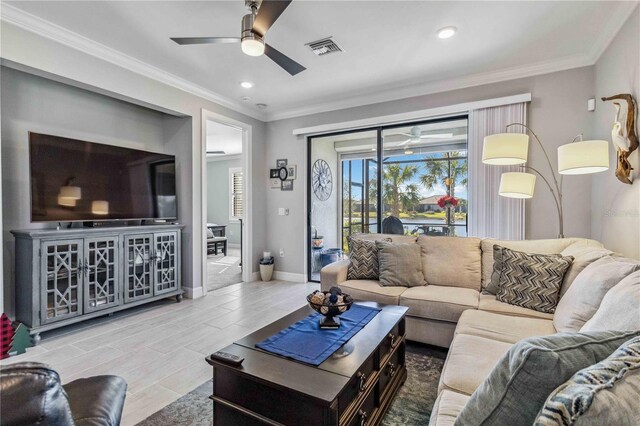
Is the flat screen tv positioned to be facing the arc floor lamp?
yes

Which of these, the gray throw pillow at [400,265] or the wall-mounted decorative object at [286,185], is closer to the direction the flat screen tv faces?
the gray throw pillow

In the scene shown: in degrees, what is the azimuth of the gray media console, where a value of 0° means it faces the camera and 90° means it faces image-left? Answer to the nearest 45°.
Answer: approximately 315°

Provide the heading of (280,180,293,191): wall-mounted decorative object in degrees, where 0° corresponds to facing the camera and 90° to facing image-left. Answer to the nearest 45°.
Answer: approximately 0°

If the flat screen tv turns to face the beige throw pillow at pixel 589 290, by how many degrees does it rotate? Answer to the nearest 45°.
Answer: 0° — it already faces it

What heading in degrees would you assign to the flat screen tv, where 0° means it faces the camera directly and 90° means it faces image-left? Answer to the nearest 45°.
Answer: approximately 315°
